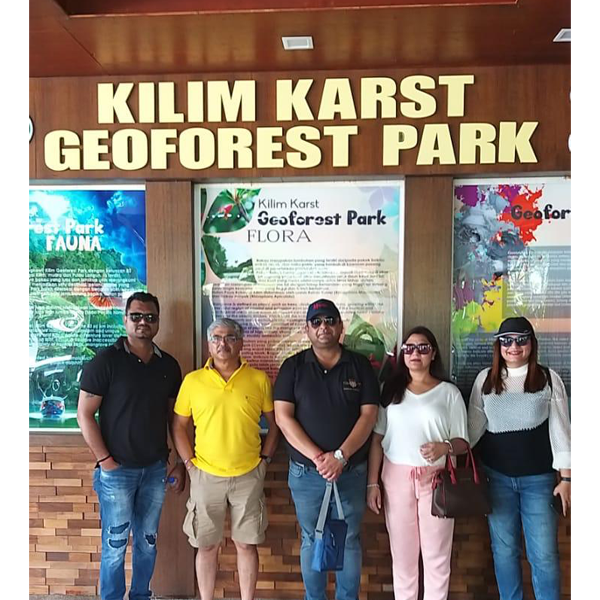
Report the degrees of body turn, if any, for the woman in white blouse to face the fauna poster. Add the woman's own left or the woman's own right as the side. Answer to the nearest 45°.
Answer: approximately 90° to the woman's own right

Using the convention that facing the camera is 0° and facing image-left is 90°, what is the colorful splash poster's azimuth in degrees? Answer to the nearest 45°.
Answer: approximately 0°

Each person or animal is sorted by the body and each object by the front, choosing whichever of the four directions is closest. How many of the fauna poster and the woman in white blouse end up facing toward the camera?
2

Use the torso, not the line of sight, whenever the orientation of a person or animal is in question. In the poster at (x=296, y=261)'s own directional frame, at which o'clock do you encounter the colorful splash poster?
The colorful splash poster is roughly at 9 o'clock from the poster.
